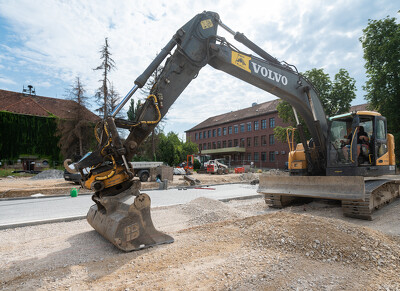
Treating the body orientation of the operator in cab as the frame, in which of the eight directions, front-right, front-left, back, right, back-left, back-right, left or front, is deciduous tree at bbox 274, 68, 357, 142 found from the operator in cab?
back-right

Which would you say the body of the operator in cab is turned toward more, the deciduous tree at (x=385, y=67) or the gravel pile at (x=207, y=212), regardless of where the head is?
the gravel pile

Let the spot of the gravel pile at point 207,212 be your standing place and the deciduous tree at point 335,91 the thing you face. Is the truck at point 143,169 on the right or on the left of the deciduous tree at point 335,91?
left

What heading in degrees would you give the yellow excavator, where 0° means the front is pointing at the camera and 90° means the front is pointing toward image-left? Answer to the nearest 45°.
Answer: approximately 45°

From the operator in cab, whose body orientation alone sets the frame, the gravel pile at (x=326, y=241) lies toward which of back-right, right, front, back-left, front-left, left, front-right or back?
front-left

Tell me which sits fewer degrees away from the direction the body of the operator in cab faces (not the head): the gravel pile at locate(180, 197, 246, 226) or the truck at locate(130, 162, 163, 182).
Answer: the gravel pile

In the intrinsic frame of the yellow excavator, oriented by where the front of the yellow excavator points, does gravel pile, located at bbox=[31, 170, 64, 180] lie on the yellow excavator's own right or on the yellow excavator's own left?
on the yellow excavator's own right

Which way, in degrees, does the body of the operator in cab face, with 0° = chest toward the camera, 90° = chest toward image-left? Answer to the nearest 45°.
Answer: approximately 45°

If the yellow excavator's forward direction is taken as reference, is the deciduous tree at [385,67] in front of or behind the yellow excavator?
behind

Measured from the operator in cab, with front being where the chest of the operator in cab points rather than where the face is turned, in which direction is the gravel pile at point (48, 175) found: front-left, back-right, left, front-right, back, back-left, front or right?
front-right

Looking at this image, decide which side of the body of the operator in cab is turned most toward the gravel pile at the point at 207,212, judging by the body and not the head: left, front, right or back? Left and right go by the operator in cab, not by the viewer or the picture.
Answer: front

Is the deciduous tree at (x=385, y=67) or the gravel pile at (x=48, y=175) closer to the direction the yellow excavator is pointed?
the gravel pile
